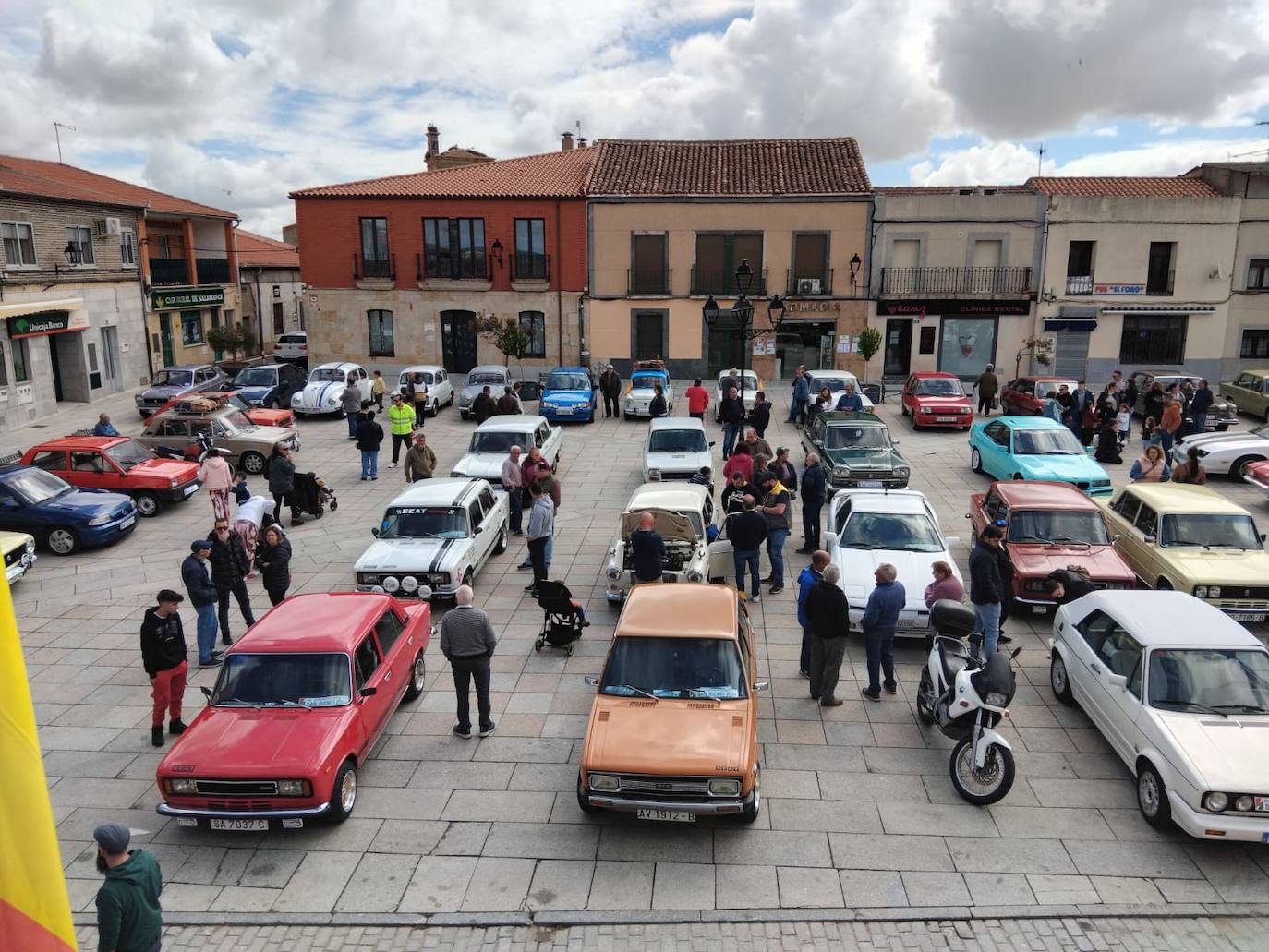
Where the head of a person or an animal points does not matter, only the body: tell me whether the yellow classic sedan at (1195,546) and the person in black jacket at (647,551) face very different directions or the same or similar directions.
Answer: very different directions

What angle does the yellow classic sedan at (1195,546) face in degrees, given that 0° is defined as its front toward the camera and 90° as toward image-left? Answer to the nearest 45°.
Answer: approximately 315°

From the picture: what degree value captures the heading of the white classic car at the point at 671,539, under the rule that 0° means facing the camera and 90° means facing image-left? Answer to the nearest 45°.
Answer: approximately 0°

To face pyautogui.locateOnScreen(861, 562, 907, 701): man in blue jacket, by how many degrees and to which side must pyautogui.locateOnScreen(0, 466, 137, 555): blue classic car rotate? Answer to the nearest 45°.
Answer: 0° — it already faces them

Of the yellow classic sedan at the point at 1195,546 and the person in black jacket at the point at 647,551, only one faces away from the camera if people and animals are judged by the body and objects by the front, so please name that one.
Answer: the person in black jacket

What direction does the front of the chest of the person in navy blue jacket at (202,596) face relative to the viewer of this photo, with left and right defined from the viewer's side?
facing to the right of the viewer

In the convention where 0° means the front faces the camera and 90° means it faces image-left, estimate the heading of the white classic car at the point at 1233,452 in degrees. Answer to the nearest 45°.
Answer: approximately 45°

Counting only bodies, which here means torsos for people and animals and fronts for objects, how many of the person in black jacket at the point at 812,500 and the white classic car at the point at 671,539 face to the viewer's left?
1

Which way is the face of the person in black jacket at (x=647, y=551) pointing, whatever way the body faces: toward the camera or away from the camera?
away from the camera

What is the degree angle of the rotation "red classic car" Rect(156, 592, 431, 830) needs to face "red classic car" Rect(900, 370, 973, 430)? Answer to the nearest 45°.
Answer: approximately 180°

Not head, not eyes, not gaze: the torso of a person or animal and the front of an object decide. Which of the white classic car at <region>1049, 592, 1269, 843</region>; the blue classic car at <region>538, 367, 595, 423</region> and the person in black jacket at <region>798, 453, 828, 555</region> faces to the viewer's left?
the person in black jacket

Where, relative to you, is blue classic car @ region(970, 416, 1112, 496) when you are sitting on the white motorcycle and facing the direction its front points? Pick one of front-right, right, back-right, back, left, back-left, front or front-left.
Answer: back-left

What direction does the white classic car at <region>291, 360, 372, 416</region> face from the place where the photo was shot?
facing the viewer and to the left of the viewer
